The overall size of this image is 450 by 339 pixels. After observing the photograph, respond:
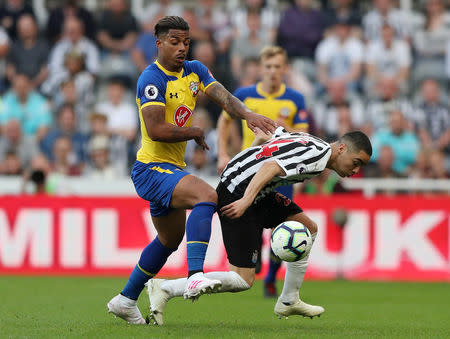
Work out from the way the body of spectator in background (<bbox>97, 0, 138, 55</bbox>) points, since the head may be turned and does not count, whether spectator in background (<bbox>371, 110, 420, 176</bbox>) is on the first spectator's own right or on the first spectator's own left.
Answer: on the first spectator's own left

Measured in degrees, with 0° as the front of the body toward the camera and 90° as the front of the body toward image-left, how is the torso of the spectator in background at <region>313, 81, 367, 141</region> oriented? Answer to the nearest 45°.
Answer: approximately 0°

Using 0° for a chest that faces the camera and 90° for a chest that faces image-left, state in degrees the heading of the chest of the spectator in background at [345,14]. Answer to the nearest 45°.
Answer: approximately 0°

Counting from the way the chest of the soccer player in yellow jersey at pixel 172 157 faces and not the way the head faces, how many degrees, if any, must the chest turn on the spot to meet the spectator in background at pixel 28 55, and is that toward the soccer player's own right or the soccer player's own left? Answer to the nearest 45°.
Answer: approximately 135° to the soccer player's own left

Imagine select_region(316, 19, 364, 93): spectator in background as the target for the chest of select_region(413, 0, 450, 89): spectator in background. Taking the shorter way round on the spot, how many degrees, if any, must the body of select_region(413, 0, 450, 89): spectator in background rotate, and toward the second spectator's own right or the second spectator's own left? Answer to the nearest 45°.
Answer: approximately 45° to the second spectator's own right

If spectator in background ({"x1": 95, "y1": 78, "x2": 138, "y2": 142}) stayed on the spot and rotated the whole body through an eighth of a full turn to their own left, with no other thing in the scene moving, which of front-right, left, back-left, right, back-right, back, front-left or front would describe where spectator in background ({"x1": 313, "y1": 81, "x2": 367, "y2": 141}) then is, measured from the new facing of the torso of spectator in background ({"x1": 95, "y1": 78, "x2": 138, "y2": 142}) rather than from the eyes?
front-left
